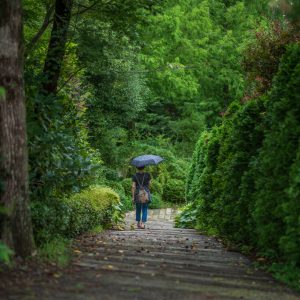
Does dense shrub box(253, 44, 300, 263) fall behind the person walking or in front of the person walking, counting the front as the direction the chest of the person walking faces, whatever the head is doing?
behind

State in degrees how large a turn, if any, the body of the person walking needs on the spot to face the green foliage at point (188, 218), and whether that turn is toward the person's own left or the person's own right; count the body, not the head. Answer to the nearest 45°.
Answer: approximately 45° to the person's own right

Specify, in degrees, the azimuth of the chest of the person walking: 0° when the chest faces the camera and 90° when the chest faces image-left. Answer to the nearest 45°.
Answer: approximately 180°

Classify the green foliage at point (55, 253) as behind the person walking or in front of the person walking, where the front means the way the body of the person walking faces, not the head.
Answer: behind

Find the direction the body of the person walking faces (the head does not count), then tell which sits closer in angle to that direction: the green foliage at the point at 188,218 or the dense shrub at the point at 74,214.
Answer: the green foliage
